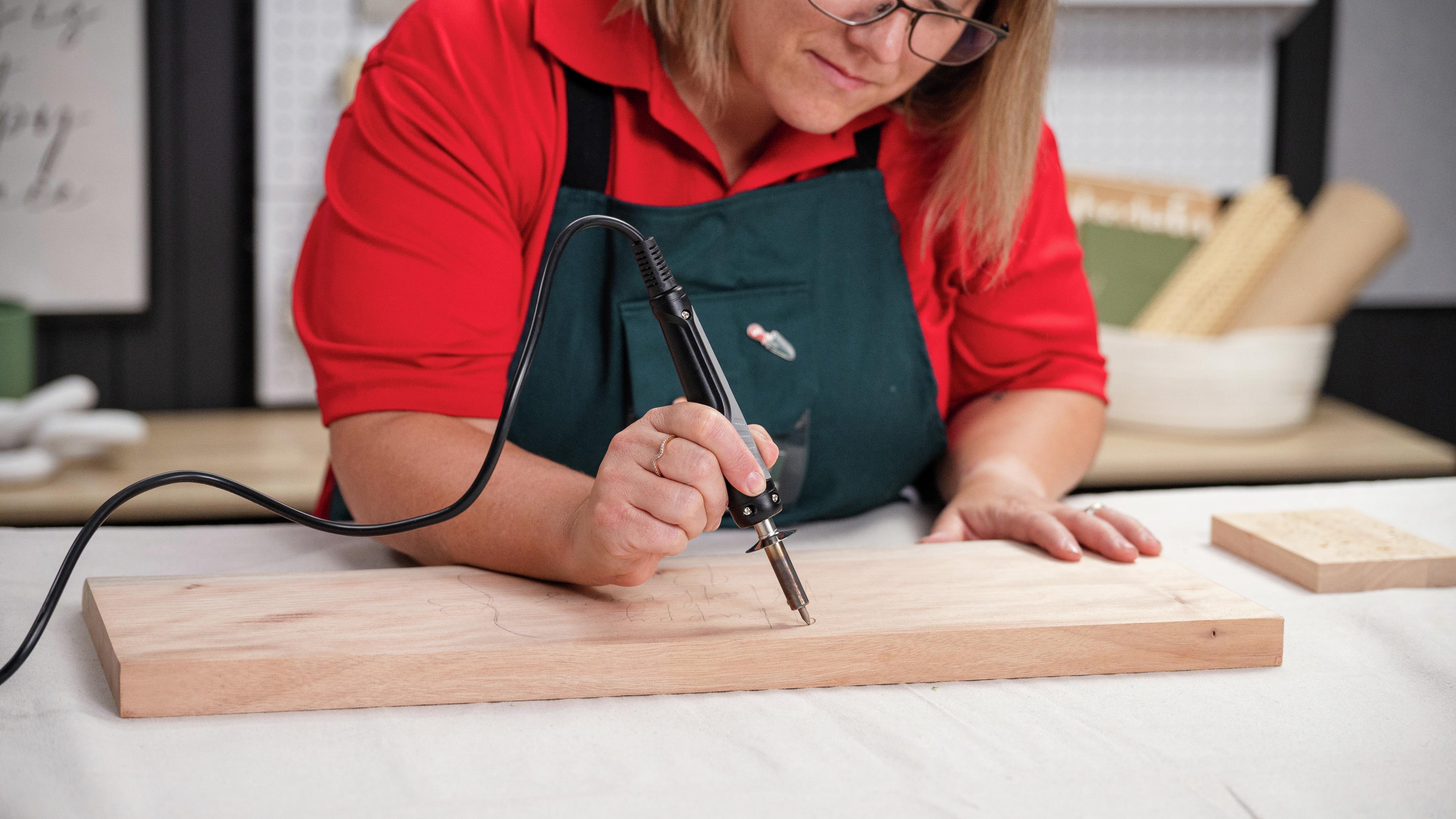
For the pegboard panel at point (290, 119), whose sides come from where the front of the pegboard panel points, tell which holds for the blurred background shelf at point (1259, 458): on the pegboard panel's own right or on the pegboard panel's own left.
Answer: on the pegboard panel's own left

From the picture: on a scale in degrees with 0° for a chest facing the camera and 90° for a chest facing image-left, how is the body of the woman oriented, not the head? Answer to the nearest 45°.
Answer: approximately 0°

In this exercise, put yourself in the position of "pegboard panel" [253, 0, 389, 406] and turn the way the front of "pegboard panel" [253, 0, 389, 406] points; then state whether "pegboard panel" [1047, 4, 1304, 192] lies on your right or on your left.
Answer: on your left

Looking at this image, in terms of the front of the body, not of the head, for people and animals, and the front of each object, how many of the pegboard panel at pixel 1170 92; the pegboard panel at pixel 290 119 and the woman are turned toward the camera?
3

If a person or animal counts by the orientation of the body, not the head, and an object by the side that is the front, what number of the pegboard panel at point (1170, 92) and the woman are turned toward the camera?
2

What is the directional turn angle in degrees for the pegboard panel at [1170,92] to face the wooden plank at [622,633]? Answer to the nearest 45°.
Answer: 0° — it already faces it

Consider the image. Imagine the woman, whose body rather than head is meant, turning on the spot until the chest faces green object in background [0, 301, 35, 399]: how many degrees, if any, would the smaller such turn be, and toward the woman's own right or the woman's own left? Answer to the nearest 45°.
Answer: approximately 135° to the woman's own right

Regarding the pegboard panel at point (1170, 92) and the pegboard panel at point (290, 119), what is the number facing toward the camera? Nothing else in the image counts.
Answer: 2
